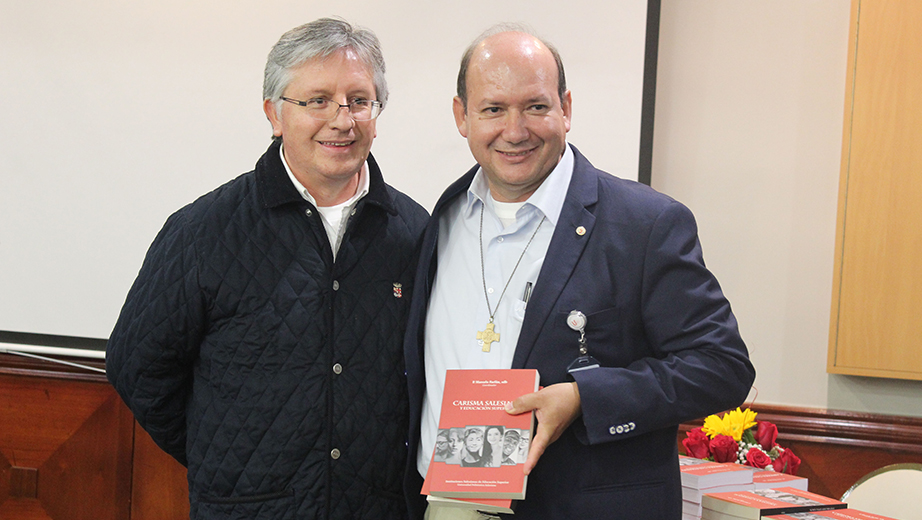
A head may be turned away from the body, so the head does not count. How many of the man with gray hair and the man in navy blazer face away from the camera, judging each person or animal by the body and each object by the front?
0

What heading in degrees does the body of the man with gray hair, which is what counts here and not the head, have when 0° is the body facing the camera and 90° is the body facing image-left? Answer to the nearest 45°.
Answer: approximately 315°

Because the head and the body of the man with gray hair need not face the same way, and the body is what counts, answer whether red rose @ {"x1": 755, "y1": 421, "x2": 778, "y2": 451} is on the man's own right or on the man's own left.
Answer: on the man's own left

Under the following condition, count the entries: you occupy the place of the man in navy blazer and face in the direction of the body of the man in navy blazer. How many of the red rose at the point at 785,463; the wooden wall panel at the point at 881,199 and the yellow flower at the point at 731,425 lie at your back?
3

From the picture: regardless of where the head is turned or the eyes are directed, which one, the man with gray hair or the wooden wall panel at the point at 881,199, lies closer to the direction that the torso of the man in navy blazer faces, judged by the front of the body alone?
the man with gray hair

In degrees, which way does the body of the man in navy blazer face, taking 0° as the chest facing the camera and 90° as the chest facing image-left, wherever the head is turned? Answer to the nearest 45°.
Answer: approximately 45°

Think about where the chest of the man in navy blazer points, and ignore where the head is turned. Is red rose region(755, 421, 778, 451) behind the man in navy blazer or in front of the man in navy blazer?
behind

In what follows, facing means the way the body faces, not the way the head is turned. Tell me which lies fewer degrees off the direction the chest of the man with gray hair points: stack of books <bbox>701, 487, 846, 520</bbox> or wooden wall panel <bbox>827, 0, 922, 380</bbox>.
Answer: the stack of books

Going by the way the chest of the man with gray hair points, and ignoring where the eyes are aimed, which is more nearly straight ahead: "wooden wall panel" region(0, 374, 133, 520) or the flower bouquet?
the flower bouquet

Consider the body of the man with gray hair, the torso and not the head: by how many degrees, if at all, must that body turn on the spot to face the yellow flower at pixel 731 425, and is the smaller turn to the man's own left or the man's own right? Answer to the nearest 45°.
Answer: approximately 45° to the man's own left
